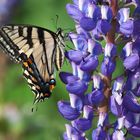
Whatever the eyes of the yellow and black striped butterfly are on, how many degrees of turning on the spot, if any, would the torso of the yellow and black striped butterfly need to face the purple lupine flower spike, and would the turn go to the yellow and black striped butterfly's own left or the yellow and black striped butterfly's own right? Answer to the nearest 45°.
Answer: approximately 45° to the yellow and black striped butterfly's own right

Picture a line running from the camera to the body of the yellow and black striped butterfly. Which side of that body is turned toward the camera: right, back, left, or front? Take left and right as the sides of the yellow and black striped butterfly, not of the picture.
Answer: right
